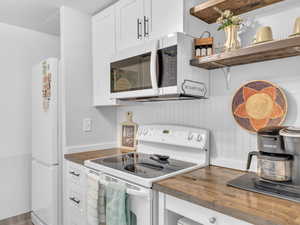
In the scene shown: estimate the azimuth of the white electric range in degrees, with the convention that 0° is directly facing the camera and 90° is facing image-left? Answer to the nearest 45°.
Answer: approximately 45°

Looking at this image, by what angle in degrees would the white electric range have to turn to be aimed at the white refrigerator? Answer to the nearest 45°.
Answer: approximately 90° to its right

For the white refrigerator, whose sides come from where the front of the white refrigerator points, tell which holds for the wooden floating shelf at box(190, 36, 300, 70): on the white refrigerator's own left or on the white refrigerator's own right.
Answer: on the white refrigerator's own left

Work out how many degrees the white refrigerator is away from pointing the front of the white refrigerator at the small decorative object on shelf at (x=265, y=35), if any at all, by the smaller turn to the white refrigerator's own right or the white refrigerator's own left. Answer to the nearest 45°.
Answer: approximately 90° to the white refrigerator's own left

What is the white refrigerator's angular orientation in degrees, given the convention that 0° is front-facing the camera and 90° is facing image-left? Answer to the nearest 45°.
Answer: approximately 45°

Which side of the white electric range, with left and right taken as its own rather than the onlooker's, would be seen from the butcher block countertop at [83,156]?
right

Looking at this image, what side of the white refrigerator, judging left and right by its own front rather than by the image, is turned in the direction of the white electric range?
left

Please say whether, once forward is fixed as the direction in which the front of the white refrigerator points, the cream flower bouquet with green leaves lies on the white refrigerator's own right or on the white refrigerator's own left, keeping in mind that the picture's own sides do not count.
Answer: on the white refrigerator's own left

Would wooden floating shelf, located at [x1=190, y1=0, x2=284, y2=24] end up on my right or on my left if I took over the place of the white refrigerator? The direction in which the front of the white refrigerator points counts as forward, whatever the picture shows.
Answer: on my left
